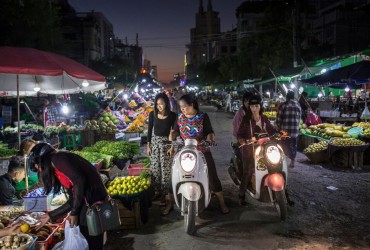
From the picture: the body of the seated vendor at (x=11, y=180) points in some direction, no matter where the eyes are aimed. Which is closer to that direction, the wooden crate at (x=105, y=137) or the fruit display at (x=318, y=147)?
the fruit display

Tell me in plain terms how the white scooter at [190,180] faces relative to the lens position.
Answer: facing the viewer

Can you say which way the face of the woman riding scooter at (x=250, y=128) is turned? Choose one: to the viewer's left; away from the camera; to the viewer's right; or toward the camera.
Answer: toward the camera

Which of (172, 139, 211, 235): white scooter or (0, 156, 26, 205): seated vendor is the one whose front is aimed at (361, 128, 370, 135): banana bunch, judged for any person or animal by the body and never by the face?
the seated vendor

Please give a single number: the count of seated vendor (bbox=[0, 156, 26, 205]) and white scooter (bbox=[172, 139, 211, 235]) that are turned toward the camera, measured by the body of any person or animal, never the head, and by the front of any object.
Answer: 1

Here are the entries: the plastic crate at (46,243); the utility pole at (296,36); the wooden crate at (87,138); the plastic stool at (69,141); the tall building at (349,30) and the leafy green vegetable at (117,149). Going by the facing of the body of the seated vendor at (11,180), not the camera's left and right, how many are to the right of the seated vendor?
1

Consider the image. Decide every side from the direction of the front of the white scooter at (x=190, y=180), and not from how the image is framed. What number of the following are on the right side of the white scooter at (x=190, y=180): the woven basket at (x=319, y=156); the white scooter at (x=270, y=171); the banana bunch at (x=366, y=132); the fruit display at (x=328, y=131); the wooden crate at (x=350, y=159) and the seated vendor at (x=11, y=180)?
1

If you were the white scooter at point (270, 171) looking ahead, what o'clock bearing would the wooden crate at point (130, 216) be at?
The wooden crate is roughly at 4 o'clock from the white scooter.

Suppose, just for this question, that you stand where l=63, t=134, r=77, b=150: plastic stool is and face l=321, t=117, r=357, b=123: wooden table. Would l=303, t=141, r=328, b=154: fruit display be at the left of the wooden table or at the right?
right

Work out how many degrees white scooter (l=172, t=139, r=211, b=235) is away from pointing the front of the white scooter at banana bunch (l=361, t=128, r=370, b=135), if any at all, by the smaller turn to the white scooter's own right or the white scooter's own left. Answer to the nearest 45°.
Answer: approximately 135° to the white scooter's own left

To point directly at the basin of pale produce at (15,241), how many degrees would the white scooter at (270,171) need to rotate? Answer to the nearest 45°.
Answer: approximately 90° to its right

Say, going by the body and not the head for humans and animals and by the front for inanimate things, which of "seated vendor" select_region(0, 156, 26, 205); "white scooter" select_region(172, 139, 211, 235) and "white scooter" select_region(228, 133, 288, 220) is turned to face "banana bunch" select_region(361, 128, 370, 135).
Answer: the seated vendor

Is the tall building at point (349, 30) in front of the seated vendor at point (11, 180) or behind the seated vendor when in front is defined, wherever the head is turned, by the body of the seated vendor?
in front

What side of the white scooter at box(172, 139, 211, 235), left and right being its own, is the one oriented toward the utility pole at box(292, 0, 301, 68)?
back

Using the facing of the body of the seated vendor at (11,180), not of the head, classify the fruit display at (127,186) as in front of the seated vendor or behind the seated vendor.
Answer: in front

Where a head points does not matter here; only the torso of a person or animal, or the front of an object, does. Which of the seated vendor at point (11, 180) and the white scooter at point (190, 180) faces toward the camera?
the white scooter

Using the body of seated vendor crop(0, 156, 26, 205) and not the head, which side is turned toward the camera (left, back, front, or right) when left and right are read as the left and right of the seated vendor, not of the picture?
right

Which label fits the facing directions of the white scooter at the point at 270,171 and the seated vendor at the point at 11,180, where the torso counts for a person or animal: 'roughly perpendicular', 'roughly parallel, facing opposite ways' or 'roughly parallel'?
roughly perpendicular

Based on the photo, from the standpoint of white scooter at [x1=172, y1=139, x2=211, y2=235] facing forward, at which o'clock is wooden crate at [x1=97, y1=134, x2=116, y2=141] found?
The wooden crate is roughly at 5 o'clock from the white scooter.
